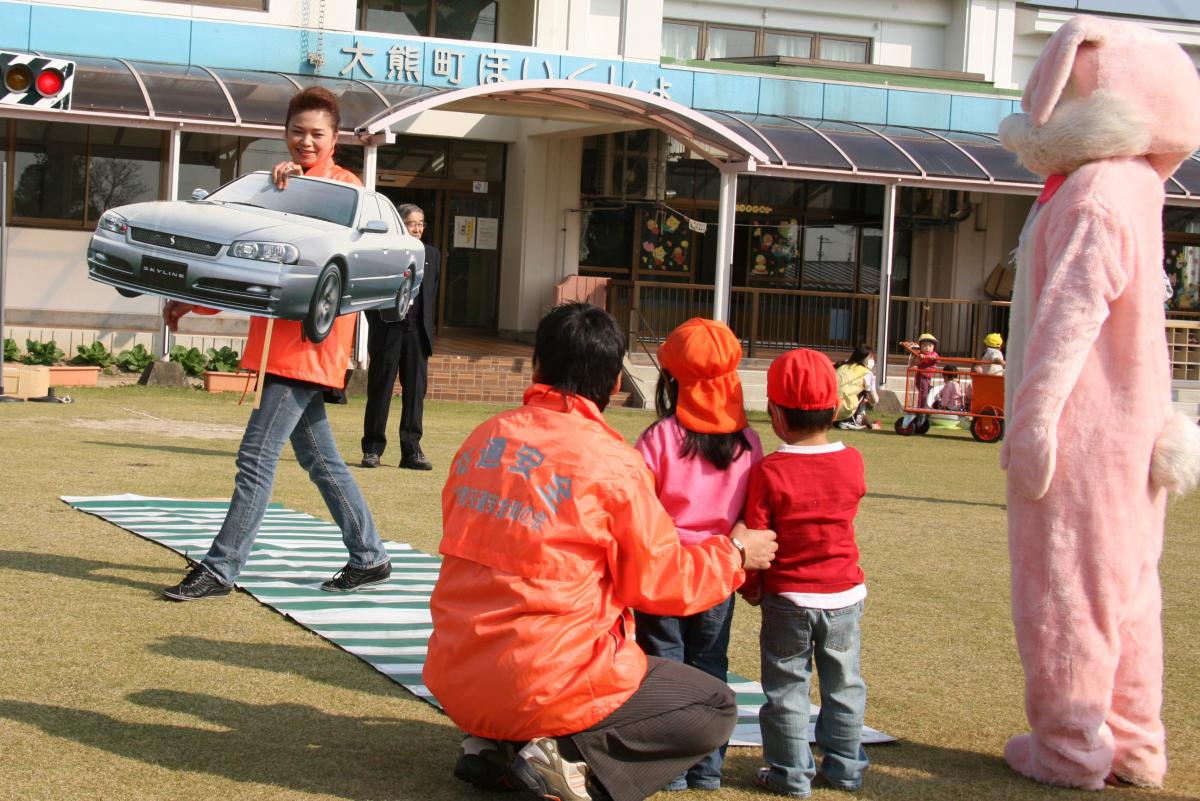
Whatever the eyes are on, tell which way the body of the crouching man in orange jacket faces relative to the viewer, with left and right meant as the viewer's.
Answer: facing away from the viewer and to the right of the viewer

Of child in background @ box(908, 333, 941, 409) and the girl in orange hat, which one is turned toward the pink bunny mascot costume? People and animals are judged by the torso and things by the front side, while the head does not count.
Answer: the child in background

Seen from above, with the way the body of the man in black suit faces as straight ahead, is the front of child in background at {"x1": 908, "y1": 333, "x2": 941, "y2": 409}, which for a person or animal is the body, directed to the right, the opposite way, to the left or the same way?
the same way

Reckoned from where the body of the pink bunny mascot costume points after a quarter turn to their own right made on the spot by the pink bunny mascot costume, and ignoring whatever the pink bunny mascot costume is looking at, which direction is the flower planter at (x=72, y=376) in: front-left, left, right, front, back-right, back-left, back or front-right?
front-left

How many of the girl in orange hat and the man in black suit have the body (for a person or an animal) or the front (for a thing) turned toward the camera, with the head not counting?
1

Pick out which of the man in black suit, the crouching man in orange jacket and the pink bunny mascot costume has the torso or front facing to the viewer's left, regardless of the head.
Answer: the pink bunny mascot costume

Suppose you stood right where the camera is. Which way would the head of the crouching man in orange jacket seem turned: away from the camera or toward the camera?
away from the camera

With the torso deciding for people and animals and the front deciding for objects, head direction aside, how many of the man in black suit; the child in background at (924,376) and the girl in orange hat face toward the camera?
2

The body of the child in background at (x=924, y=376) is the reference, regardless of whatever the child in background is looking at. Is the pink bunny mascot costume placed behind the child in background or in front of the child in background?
in front

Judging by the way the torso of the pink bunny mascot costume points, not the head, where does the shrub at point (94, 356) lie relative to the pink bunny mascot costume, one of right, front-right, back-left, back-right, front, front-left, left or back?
front-right

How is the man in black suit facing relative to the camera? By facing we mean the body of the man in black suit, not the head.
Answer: toward the camera

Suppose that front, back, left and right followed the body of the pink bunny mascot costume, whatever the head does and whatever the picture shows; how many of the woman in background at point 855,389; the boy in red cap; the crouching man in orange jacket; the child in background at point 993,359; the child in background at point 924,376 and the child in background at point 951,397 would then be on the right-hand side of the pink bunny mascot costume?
4

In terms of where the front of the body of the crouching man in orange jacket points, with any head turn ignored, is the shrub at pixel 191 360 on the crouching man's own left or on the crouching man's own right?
on the crouching man's own left

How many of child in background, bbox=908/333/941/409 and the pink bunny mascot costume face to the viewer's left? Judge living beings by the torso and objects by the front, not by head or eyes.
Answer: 1

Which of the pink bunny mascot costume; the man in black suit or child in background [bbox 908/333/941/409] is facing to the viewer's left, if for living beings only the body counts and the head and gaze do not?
the pink bunny mascot costume

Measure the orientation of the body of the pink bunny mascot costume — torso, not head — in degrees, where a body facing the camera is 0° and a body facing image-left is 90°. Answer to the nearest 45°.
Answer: approximately 90°

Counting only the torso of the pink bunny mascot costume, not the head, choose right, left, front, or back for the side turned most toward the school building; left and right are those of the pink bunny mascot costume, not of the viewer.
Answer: right

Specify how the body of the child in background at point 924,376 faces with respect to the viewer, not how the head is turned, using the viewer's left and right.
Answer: facing the viewer

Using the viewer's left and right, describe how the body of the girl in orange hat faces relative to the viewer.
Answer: facing away from the viewer and to the left of the viewer
